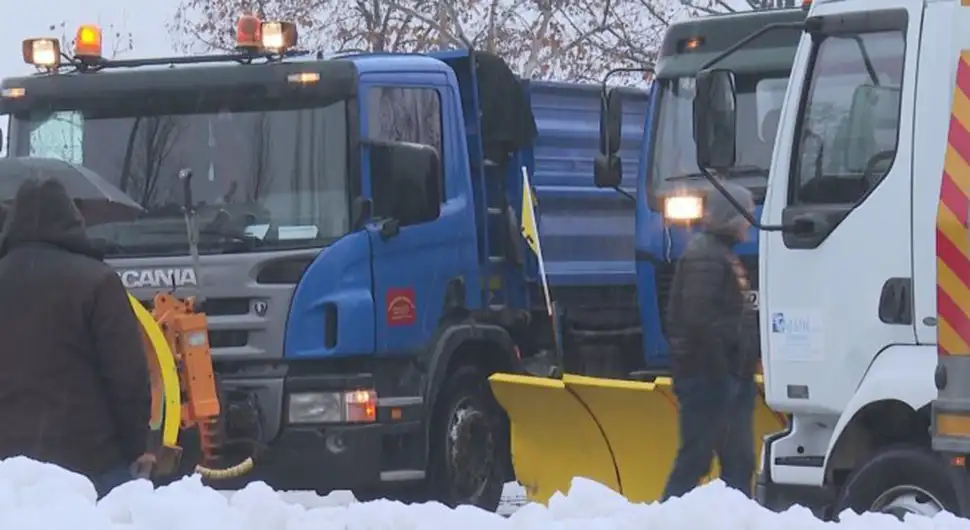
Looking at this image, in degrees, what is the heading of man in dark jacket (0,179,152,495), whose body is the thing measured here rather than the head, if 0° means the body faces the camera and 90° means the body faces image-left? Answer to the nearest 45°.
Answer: approximately 180°

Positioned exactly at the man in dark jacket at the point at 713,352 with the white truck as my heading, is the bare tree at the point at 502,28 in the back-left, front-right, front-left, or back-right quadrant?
back-left

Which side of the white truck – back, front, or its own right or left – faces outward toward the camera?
left

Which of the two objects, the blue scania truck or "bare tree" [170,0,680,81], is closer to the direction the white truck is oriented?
the blue scania truck

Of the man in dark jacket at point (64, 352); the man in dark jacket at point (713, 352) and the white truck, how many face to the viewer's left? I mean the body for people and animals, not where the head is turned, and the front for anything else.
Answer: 1

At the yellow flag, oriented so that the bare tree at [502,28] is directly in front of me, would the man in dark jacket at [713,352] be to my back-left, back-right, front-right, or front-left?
back-right

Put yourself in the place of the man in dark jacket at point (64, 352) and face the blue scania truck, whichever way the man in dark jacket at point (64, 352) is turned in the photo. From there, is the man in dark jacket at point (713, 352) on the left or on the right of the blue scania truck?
right

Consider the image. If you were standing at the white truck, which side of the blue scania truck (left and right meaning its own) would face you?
left
